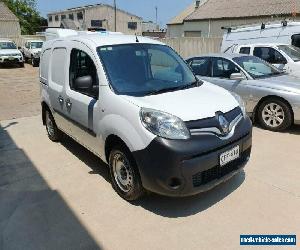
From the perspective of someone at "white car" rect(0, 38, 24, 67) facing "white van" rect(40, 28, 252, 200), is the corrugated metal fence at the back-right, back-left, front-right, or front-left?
front-left

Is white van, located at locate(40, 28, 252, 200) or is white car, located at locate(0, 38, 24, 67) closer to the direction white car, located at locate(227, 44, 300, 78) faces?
the white van

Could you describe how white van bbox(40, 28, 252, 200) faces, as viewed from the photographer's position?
facing the viewer and to the right of the viewer

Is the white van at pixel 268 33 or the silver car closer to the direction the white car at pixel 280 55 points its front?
the silver car

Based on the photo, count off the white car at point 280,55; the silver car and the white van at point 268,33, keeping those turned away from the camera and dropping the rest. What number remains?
0

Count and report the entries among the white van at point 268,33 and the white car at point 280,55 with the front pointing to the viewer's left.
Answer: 0

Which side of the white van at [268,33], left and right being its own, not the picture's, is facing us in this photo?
right

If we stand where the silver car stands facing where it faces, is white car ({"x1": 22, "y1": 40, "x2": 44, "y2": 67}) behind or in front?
behind

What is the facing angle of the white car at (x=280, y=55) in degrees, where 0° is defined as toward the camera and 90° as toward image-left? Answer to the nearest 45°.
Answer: approximately 315°

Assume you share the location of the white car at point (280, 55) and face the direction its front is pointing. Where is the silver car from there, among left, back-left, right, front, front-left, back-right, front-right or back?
front-right

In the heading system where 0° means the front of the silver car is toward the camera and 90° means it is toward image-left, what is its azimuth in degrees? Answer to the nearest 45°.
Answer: approximately 315°

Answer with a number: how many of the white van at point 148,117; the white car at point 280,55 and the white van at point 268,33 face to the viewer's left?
0

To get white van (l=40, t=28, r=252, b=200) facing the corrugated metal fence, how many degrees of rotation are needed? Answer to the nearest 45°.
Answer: approximately 135° to its left
